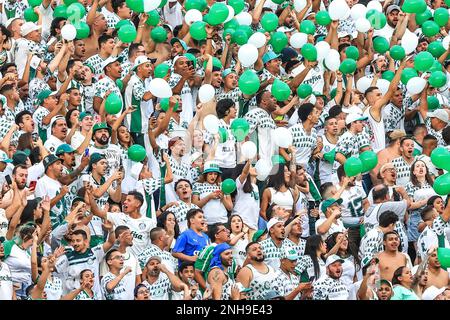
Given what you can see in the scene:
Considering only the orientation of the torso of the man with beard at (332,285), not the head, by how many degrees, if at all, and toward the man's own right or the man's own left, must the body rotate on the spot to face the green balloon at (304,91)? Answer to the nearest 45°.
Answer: approximately 135° to the man's own left

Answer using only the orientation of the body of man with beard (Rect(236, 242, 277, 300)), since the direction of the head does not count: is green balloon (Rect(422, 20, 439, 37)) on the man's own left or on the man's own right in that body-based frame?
on the man's own left

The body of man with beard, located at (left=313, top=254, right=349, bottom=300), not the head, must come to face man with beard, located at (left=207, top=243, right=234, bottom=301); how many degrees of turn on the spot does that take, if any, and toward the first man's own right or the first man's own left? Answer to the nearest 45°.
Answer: approximately 135° to the first man's own right

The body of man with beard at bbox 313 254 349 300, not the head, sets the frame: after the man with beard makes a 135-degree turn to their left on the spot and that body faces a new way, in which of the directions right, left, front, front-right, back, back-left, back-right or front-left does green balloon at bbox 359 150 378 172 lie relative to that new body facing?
front

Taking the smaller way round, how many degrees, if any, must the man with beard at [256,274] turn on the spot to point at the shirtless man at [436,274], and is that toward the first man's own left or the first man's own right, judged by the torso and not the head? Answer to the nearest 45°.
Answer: approximately 45° to the first man's own left

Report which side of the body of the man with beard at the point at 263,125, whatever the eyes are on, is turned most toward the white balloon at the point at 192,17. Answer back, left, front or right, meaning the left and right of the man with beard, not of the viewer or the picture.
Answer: back

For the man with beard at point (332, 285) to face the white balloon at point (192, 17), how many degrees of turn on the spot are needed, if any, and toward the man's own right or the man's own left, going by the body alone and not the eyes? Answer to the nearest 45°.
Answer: approximately 180°

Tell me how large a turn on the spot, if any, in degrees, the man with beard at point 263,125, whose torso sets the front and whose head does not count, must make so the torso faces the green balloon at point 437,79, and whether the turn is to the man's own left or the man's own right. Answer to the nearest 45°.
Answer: approximately 90° to the man's own left

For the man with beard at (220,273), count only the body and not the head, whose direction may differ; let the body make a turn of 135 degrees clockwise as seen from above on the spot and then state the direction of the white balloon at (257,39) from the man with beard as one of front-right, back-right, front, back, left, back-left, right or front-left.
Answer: right

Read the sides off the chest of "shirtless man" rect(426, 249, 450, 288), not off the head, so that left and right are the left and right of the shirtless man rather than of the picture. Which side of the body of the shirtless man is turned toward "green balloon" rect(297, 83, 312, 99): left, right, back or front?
back

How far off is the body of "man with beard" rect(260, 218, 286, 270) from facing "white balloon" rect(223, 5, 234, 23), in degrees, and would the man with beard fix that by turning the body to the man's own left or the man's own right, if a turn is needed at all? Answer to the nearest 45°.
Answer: approximately 135° to the man's own left

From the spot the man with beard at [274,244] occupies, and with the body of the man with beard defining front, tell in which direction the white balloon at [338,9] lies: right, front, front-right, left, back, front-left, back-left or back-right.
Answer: back-left

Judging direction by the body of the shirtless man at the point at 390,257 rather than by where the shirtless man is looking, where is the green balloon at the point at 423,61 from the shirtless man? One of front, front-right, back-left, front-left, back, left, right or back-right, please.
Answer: back
